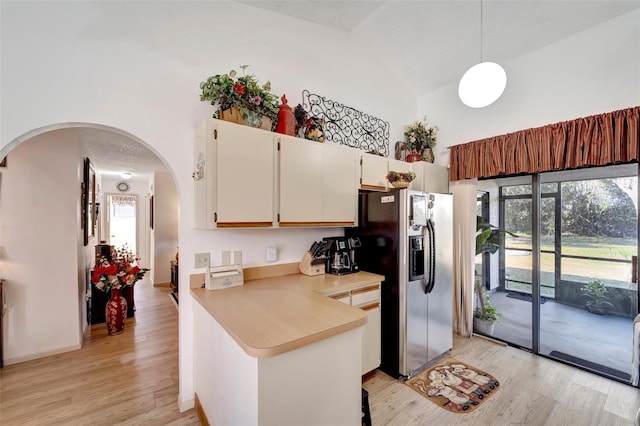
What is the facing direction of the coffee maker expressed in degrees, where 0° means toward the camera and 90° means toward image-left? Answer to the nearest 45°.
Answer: approximately 315°

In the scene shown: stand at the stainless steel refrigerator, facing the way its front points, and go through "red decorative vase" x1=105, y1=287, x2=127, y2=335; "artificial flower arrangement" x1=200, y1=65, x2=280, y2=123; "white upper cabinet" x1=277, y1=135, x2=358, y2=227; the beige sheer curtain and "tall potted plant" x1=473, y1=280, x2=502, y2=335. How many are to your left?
2

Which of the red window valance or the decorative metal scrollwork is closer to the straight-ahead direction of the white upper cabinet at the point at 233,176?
the red window valance

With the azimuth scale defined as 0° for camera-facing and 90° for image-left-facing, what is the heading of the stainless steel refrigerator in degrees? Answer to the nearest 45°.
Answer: approximately 315°
